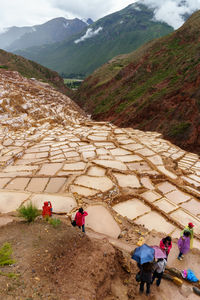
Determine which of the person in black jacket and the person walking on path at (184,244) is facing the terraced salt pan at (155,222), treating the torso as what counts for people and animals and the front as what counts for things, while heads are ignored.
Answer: the person in black jacket

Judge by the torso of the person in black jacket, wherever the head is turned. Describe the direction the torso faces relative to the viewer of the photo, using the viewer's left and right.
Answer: facing away from the viewer

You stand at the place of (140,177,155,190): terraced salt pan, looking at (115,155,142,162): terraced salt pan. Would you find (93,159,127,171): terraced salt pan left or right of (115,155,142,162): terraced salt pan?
left

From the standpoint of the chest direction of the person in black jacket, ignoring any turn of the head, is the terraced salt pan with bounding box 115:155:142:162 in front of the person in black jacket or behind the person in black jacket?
in front

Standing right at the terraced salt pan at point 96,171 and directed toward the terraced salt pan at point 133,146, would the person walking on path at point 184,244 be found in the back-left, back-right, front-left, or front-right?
back-right

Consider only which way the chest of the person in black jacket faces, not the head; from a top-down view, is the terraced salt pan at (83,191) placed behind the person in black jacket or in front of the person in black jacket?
in front

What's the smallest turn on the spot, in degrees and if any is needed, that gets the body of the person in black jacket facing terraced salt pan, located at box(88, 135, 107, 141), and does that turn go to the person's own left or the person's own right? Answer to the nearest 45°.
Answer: approximately 45° to the person's own left

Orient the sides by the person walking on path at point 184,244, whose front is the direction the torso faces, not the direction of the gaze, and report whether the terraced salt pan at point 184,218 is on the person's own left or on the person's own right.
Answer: on the person's own right

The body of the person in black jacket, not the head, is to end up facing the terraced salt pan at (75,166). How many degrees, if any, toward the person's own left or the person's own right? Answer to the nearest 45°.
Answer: approximately 45° to the person's own left

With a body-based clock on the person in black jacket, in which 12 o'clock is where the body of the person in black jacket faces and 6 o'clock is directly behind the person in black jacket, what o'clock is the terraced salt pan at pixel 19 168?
The terraced salt pan is roughly at 10 o'clock from the person in black jacket.

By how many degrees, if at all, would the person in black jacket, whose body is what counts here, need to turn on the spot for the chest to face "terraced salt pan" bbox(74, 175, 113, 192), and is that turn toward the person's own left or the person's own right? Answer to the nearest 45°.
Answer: approximately 45° to the person's own left
